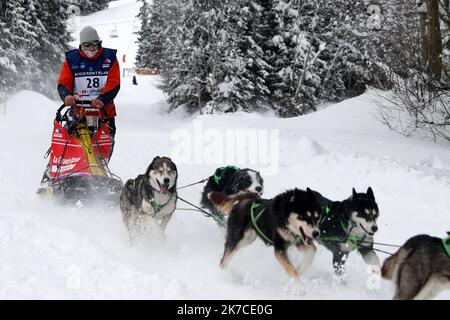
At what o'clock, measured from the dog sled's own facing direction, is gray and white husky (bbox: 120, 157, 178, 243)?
The gray and white husky is roughly at 11 o'clock from the dog sled.

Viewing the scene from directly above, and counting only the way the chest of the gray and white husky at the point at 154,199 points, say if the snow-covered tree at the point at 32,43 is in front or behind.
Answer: behind

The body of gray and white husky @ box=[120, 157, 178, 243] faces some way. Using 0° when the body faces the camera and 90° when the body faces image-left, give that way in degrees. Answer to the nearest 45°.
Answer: approximately 315°

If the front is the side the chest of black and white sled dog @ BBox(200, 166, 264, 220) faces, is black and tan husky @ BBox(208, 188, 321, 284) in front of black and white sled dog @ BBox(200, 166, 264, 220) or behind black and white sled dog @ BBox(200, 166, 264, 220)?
in front

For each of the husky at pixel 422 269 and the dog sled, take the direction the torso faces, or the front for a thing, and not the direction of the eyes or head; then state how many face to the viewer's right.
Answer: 1

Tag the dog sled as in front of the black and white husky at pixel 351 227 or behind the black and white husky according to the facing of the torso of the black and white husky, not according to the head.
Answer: behind

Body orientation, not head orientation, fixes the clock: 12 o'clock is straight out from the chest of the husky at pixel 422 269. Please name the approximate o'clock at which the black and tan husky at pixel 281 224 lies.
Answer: The black and tan husky is roughly at 7 o'clock from the husky.

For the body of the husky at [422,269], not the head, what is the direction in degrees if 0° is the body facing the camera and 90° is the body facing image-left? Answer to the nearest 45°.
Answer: approximately 270°

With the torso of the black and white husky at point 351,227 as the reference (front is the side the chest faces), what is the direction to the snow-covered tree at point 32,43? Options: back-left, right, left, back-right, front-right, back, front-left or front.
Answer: back

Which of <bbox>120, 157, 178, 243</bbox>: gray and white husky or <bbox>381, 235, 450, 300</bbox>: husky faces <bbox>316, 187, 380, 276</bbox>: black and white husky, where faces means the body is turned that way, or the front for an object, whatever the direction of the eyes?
the gray and white husky

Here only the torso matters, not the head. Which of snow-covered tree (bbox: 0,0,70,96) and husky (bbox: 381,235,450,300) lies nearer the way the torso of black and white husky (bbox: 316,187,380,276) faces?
the husky
